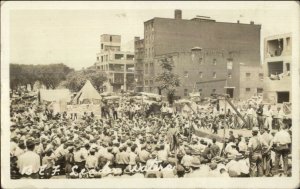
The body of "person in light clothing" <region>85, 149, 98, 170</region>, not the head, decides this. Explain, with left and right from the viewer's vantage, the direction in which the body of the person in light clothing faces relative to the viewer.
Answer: facing away from the viewer

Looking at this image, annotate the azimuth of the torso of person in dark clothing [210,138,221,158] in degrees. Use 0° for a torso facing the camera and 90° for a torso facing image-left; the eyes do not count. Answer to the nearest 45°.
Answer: approximately 180°

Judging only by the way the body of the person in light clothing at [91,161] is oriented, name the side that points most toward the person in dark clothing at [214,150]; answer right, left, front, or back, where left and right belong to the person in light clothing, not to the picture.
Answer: right

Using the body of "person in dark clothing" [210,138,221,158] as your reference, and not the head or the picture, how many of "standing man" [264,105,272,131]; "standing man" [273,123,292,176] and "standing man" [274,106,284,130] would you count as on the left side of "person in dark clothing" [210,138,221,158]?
0

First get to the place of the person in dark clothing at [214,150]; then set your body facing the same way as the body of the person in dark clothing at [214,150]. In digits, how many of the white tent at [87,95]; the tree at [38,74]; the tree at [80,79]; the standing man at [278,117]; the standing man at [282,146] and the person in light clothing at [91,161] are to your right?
2

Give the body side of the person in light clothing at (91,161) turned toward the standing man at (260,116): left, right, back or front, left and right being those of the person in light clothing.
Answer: right

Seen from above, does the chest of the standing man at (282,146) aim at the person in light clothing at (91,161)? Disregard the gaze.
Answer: no

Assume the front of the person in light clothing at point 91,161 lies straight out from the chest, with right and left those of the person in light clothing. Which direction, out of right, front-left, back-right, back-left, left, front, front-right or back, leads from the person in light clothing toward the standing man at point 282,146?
right

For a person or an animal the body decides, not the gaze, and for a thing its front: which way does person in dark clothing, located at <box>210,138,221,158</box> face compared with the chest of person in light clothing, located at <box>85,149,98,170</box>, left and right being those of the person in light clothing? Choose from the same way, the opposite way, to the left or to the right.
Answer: the same way
